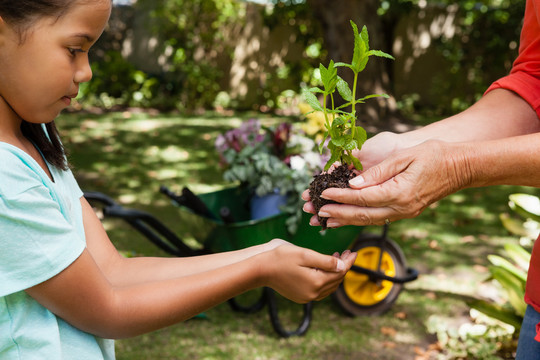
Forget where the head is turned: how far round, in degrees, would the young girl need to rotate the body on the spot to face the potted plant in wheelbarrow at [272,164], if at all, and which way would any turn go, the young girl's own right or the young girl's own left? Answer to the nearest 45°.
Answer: approximately 90° to the young girl's own left

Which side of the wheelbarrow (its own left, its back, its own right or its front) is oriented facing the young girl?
right

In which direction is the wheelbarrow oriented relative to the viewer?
to the viewer's right

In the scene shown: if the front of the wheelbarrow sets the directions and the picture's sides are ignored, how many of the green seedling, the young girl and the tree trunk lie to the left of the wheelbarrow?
1

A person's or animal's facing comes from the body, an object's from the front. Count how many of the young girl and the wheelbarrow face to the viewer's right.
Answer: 2

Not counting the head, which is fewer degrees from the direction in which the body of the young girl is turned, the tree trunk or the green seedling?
the green seedling

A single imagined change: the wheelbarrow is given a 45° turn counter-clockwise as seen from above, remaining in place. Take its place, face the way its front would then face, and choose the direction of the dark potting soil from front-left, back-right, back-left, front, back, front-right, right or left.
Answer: back-right

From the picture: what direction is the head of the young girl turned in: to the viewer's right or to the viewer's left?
to the viewer's right

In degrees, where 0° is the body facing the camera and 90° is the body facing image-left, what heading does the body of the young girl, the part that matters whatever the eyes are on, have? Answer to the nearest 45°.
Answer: approximately 270°

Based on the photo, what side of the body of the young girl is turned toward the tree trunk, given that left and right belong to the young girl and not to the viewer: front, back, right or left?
left
